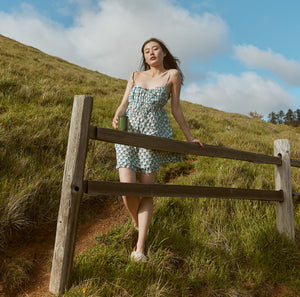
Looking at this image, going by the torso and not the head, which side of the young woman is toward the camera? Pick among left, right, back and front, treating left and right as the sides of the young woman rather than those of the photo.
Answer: front

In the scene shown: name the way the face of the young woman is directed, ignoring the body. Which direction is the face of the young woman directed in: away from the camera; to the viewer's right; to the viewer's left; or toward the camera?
toward the camera
